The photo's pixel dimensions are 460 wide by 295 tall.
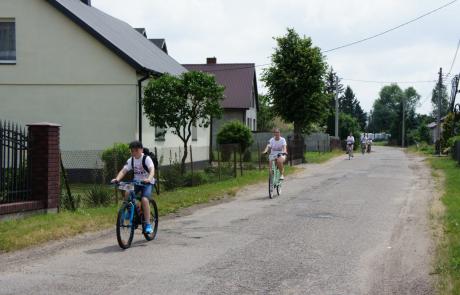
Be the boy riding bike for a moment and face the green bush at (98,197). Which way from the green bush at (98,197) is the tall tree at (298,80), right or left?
right

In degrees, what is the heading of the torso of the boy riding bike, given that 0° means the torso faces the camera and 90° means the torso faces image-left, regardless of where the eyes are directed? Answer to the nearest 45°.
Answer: approximately 45°

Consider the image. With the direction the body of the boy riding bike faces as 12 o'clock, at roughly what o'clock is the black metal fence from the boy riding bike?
The black metal fence is roughly at 3 o'clock from the boy riding bike.

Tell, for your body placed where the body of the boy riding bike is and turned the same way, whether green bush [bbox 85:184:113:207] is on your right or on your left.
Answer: on your right

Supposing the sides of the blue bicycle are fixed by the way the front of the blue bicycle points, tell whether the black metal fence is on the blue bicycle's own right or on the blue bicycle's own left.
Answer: on the blue bicycle's own right

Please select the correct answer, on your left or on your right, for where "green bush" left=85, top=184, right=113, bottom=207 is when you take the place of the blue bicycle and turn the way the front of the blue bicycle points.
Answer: on your right

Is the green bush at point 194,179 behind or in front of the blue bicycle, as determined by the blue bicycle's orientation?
behind

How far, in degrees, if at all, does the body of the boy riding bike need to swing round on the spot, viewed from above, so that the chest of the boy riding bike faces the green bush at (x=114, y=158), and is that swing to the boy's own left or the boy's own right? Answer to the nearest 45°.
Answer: approximately 135° to the boy's own right

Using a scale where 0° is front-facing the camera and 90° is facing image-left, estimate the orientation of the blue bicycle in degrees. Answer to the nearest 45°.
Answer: approximately 45°
